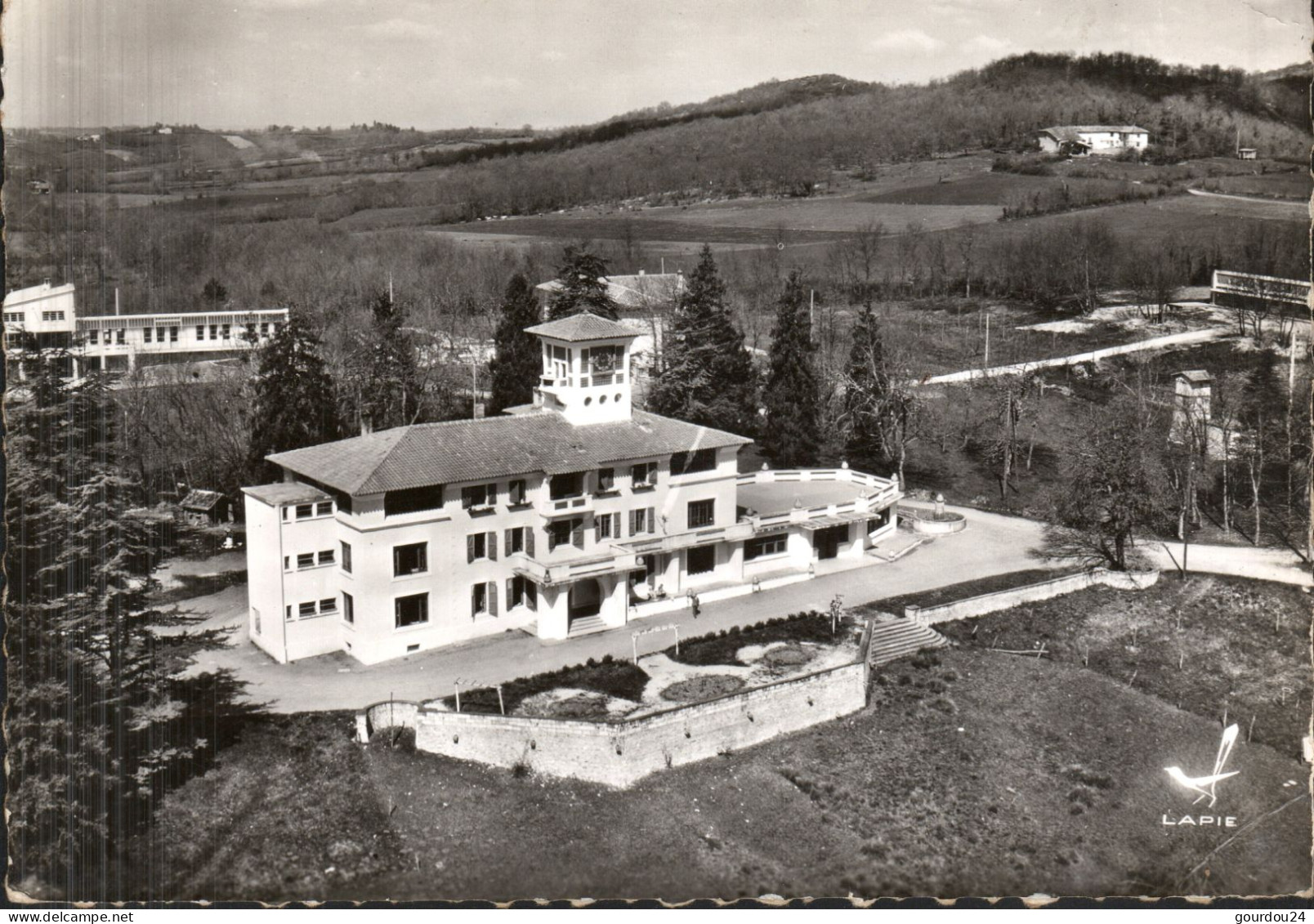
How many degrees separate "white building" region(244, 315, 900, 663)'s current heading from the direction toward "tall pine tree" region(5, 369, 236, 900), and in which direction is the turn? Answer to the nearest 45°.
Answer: approximately 90° to its right

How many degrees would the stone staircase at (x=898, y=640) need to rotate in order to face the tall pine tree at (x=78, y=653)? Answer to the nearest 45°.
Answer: approximately 90° to its right

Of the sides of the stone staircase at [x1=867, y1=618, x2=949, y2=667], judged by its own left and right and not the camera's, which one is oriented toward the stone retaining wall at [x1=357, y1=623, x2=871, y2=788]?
right

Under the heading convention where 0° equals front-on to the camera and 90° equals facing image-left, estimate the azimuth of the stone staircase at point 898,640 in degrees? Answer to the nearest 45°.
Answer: approximately 315°

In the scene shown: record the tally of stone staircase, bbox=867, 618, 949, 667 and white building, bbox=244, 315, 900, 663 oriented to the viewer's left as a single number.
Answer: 0

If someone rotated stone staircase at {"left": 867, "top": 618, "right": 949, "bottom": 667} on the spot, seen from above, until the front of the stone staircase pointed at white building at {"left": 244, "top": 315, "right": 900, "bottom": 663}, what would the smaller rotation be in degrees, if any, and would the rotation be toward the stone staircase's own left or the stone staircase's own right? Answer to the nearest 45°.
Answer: approximately 135° to the stone staircase's own right

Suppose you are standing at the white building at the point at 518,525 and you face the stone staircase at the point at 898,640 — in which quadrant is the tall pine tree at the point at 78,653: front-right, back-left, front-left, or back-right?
back-right

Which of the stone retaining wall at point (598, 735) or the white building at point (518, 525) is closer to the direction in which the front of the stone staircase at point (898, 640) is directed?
the stone retaining wall

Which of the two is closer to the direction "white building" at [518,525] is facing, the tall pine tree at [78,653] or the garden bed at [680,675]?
the garden bed

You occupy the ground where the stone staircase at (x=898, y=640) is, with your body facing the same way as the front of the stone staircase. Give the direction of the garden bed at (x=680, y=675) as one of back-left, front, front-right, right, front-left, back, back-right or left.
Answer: right

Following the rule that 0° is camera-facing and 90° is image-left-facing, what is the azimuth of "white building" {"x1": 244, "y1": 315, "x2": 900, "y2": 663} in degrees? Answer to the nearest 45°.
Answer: approximately 315°

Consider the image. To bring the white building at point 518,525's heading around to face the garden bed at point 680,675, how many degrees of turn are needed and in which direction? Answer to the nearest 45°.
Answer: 0° — it already faces it
